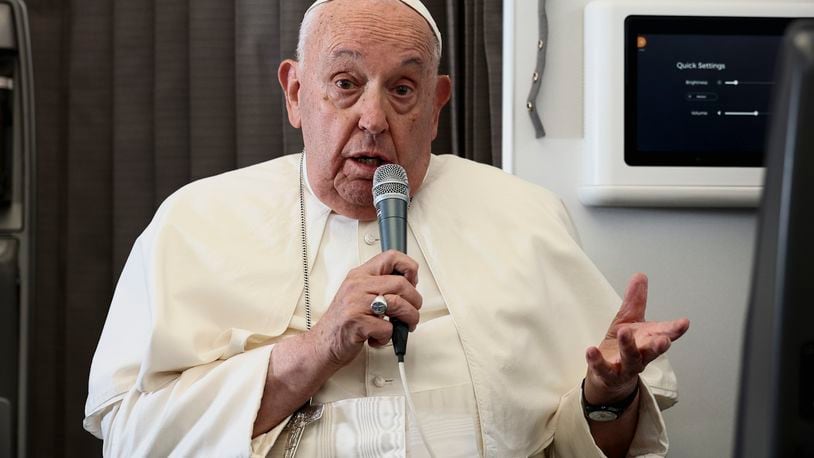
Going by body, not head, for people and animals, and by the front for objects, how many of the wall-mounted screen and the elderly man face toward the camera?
2

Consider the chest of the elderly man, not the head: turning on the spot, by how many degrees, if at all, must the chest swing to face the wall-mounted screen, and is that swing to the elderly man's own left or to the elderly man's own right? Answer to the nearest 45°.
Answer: approximately 90° to the elderly man's own left

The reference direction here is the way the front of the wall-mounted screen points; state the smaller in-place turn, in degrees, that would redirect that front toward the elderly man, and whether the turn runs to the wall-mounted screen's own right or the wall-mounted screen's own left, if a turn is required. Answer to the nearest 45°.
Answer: approximately 45° to the wall-mounted screen's own right

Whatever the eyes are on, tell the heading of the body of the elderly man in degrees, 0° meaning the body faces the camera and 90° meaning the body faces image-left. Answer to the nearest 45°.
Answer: approximately 0°

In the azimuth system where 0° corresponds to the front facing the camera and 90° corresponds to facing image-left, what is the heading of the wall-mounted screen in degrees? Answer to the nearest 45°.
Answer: approximately 0°
